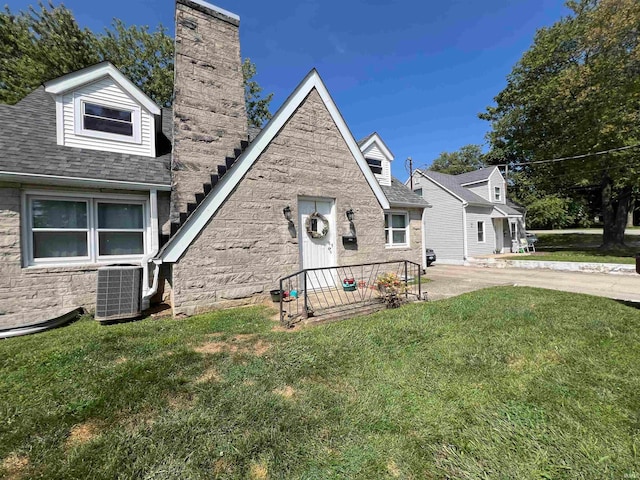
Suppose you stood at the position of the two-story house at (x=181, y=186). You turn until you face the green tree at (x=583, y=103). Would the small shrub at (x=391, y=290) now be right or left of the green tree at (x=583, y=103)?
right

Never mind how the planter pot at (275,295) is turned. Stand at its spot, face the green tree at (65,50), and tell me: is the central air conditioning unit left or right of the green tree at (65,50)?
left

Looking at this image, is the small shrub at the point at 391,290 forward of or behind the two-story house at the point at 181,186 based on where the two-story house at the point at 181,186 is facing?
forward

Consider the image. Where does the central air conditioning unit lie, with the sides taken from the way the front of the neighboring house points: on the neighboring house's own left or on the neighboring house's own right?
on the neighboring house's own right

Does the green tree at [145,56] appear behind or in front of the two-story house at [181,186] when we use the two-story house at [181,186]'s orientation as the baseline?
behind

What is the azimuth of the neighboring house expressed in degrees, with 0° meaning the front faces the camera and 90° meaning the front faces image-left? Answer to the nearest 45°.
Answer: approximately 315°

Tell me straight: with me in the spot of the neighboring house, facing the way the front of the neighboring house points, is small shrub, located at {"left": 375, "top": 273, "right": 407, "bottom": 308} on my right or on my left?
on my right

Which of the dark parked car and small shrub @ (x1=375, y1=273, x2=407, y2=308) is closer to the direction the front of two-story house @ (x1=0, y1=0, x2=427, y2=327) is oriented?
the small shrub

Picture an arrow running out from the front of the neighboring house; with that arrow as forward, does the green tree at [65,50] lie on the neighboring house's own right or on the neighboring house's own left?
on the neighboring house's own right

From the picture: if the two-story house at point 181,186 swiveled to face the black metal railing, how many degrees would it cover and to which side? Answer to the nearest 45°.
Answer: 0° — it already faces it

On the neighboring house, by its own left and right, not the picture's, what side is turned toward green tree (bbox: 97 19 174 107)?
right

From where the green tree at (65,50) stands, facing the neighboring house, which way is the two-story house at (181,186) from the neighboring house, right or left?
right

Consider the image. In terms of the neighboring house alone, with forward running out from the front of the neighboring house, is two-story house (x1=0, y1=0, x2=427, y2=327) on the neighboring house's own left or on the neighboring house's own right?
on the neighboring house's own right

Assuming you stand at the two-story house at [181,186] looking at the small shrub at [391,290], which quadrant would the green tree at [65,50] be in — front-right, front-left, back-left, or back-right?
back-left

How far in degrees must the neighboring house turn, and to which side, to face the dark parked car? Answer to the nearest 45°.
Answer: approximately 90° to its right

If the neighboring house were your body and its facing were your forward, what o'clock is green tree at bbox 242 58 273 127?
The green tree is roughly at 4 o'clock from the neighboring house.

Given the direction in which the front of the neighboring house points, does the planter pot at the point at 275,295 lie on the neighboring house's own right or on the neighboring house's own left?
on the neighboring house's own right

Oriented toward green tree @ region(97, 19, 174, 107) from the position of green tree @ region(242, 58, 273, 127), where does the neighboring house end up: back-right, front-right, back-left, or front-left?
back-left
